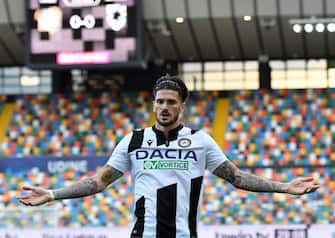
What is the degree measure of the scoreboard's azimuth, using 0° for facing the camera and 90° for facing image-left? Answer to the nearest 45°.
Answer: approximately 0°

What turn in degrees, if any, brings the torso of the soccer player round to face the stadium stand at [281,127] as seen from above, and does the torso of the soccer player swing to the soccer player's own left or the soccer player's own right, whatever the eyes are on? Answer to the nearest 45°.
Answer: approximately 180°

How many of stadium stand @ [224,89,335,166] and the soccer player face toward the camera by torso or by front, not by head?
2

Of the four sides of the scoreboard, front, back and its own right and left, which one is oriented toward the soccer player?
front

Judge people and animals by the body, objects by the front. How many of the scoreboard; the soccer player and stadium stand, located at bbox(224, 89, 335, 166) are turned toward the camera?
3

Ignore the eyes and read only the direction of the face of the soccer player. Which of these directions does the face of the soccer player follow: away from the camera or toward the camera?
toward the camera

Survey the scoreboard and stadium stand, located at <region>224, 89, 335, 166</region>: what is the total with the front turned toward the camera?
2

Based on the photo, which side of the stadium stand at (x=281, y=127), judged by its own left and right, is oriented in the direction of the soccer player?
front

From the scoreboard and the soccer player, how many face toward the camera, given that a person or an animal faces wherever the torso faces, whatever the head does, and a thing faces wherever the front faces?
2

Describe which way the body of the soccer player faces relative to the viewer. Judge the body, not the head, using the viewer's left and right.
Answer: facing the viewer

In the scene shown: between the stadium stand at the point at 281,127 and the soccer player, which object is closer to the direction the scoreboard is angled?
the soccer player

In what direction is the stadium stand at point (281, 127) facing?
toward the camera
